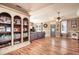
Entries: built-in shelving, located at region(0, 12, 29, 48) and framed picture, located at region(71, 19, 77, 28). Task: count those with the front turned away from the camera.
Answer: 0

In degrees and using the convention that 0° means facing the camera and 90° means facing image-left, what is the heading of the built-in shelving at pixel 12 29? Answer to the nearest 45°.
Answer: approximately 315°

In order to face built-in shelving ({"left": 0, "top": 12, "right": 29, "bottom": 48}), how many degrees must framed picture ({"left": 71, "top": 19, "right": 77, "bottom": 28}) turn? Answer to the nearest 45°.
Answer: approximately 45° to its right

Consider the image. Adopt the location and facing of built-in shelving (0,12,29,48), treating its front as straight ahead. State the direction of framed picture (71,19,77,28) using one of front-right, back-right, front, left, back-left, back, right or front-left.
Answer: front-left
